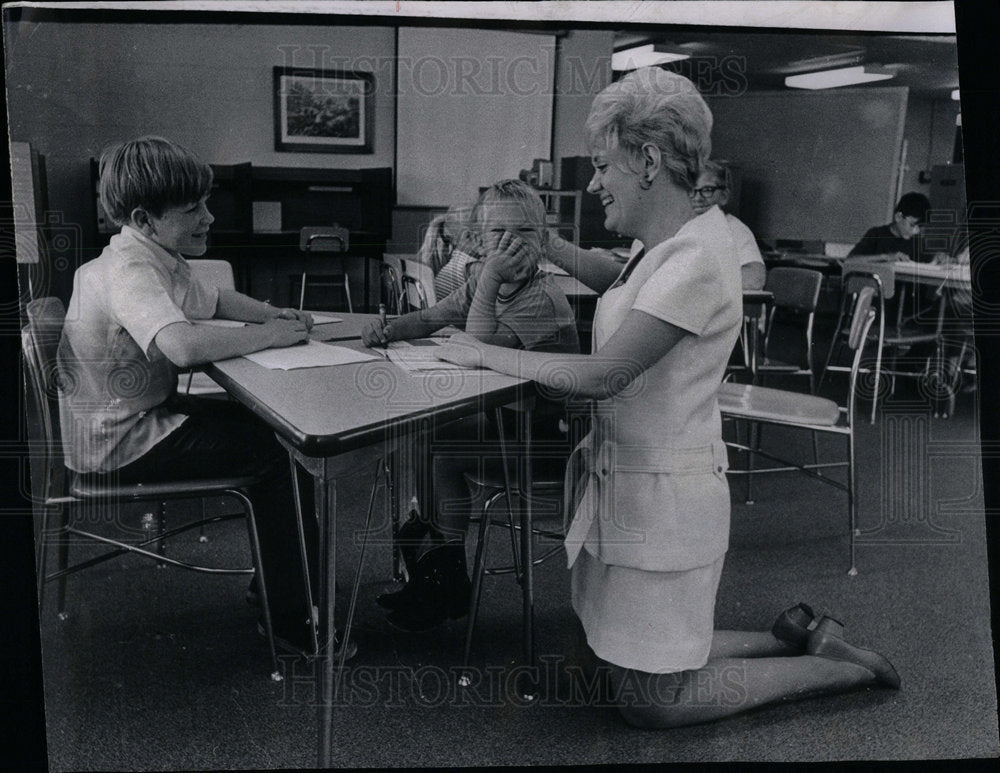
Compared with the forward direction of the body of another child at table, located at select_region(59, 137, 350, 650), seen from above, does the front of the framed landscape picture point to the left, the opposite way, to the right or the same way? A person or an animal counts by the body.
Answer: to the right

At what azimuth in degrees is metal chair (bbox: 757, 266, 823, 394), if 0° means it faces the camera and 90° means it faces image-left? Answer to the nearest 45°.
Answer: approximately 180°

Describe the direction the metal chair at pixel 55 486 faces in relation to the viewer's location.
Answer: facing to the right of the viewer

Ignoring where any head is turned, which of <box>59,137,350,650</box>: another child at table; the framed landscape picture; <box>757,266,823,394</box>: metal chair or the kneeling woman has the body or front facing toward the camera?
the framed landscape picture

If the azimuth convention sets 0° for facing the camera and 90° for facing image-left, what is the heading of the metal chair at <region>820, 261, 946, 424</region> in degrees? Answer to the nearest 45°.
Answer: approximately 225°

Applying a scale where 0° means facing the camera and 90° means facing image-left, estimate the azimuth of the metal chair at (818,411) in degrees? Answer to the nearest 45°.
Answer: approximately 90°

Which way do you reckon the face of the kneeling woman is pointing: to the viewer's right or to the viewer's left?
to the viewer's left

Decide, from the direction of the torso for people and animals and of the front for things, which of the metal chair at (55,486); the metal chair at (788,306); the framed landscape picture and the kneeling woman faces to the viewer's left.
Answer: the kneeling woman

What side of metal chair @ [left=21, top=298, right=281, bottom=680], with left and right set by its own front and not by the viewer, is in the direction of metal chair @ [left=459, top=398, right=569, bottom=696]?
front
